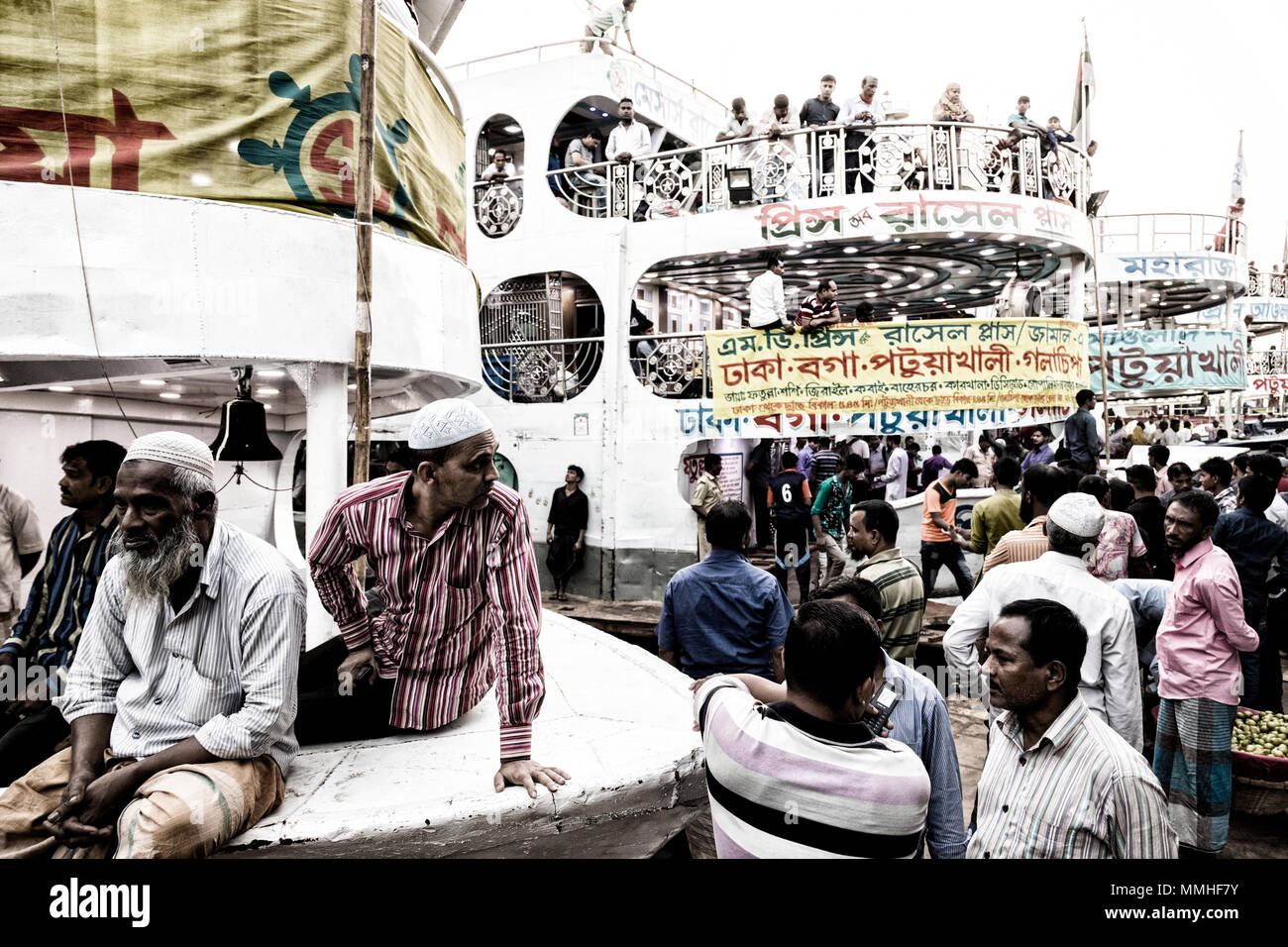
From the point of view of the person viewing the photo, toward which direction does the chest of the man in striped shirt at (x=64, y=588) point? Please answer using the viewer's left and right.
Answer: facing the viewer and to the left of the viewer

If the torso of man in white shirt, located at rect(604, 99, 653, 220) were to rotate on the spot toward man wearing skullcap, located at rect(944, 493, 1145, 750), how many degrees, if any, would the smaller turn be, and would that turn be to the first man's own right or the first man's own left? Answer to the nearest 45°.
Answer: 0° — they already face them

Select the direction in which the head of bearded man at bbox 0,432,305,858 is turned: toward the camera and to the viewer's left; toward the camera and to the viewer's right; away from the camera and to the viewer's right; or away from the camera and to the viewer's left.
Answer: toward the camera and to the viewer's left

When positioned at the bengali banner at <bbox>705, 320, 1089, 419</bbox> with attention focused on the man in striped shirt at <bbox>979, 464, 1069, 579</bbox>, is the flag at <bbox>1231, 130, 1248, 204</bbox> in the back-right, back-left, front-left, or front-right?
back-left

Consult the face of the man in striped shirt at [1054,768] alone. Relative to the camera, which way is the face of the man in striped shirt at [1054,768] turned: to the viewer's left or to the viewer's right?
to the viewer's left

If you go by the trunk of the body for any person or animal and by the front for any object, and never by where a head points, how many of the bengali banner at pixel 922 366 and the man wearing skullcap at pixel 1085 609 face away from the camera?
1

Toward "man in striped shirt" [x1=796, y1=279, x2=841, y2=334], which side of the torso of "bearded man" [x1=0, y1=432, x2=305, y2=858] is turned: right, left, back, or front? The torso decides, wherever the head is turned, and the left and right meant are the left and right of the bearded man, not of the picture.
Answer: back

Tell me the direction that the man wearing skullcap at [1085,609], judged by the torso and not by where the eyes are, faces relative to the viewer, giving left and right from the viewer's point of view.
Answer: facing away from the viewer

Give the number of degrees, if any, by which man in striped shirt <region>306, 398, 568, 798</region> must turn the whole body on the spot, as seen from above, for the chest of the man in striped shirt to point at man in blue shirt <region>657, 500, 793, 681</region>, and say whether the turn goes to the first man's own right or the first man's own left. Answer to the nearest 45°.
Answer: approximately 135° to the first man's own left

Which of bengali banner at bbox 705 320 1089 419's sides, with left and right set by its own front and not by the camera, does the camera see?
front

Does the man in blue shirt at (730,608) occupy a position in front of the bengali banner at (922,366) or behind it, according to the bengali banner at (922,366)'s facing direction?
in front

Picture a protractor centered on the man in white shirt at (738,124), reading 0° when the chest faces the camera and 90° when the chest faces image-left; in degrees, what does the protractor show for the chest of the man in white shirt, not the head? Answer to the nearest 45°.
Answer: approximately 0°

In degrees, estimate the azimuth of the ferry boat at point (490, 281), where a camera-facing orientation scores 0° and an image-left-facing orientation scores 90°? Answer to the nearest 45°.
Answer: approximately 315°

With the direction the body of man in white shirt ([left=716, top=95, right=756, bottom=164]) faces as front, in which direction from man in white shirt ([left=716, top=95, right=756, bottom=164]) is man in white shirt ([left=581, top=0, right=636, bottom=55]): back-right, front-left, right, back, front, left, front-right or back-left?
right
